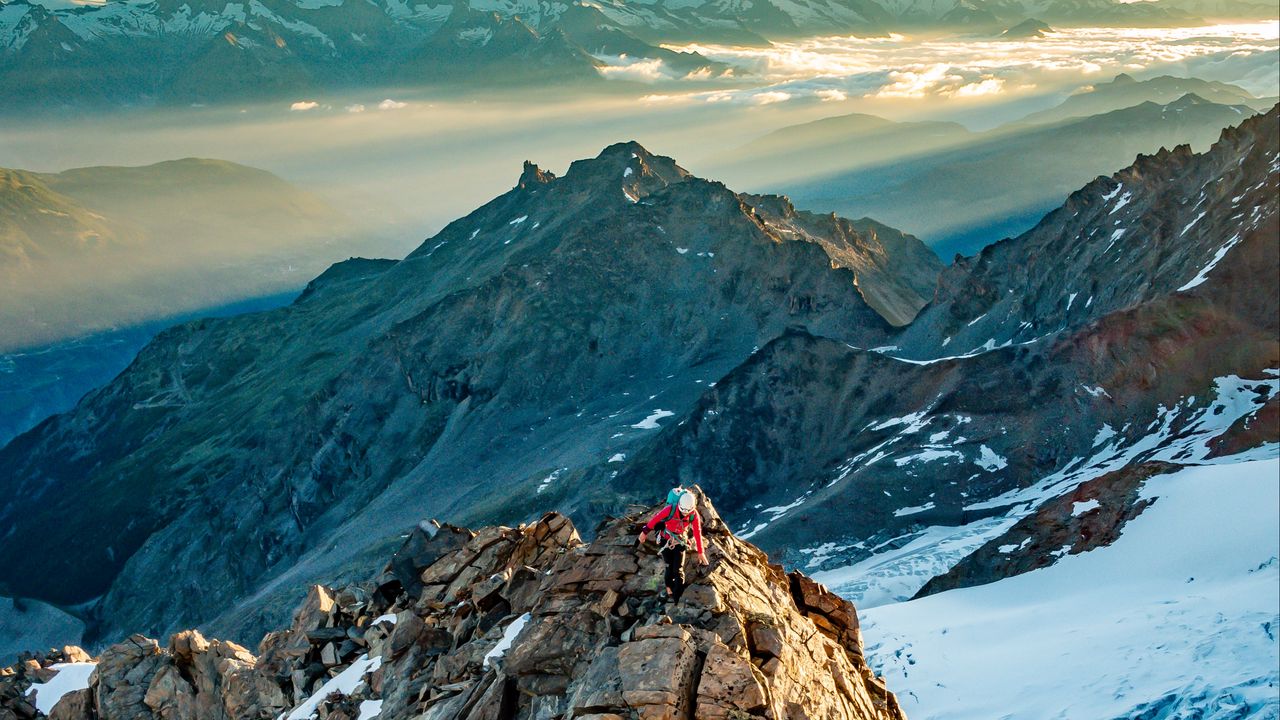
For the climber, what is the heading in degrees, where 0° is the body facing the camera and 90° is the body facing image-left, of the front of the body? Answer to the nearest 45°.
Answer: approximately 0°
